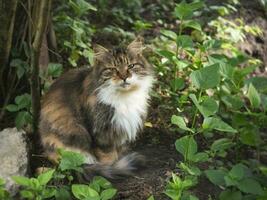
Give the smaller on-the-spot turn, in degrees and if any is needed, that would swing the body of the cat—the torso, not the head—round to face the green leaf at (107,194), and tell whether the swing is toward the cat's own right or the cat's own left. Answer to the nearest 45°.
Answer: approximately 45° to the cat's own right

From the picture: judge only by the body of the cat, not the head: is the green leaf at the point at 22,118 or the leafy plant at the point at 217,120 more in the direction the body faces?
the leafy plant

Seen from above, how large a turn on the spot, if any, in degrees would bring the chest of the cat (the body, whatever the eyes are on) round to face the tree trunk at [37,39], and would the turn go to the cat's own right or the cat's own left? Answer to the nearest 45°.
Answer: approximately 135° to the cat's own right

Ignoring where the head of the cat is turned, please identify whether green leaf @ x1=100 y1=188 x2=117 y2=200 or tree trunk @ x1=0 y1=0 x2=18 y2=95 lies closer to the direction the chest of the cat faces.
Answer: the green leaf

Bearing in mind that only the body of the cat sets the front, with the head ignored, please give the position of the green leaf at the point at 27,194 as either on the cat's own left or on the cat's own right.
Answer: on the cat's own right

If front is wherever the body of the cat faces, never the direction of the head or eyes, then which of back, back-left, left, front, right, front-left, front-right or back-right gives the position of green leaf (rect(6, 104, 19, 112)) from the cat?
back-right

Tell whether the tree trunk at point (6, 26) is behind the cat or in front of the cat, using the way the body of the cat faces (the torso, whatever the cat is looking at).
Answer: behind

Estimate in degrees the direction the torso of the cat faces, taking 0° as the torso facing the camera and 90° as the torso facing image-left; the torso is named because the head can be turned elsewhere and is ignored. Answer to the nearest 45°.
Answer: approximately 315°

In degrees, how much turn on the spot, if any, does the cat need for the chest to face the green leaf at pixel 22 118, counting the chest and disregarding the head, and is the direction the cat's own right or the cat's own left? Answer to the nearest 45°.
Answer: approximately 135° to the cat's own right
